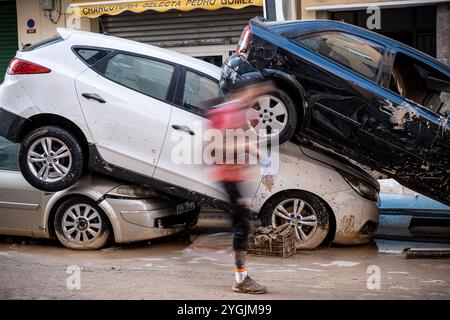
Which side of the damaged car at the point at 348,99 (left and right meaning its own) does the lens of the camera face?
right

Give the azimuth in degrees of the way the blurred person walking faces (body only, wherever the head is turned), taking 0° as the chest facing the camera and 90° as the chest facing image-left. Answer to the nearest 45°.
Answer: approximately 270°

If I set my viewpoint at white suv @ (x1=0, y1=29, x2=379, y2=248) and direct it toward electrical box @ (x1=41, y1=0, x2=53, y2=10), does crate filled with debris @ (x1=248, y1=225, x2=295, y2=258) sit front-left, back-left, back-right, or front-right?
back-right

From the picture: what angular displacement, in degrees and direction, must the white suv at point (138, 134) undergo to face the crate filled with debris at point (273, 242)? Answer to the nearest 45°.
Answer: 0° — it already faces it

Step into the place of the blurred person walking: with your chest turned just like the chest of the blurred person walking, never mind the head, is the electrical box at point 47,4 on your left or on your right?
on your left

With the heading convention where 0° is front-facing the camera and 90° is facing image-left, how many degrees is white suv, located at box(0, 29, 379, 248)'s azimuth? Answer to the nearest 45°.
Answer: approximately 270°

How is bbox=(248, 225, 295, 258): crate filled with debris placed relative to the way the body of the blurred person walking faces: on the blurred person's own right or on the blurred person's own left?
on the blurred person's own left

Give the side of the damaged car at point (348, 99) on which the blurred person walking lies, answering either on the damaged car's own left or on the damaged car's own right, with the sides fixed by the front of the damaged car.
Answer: on the damaged car's own right
